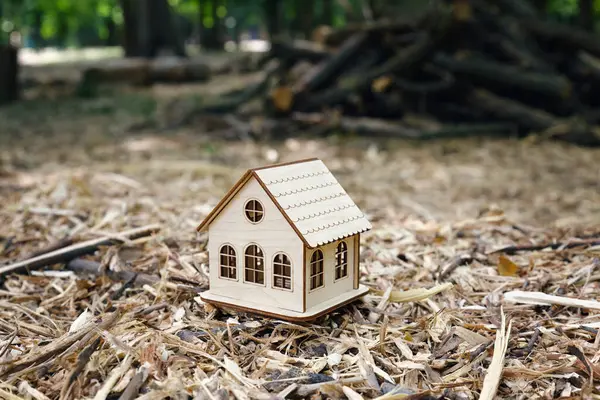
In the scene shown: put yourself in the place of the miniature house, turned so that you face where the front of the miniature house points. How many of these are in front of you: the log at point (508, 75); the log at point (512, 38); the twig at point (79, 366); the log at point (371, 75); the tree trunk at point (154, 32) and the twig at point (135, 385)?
2

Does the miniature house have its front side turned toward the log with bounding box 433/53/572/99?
no

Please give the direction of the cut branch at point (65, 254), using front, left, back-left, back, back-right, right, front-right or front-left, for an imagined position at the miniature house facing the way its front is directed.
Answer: right

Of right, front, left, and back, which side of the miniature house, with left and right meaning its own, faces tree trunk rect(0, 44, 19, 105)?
right

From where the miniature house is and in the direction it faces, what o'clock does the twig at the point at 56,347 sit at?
The twig is roughly at 1 o'clock from the miniature house.

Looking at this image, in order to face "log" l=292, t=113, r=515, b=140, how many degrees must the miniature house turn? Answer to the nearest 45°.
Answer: approximately 135° to its right

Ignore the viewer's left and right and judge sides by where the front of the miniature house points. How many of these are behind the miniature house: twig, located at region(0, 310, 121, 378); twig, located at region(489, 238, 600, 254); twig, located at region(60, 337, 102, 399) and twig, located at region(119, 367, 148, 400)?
1

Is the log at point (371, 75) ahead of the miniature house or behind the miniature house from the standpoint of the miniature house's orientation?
behind

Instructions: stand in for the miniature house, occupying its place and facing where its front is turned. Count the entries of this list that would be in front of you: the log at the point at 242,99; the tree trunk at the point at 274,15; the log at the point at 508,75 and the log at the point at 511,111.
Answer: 0

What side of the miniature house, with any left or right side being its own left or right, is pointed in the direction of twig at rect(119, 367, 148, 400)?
front

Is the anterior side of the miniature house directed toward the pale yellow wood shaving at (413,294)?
no

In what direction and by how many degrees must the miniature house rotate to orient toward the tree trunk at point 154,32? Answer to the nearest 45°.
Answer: approximately 135° to its right

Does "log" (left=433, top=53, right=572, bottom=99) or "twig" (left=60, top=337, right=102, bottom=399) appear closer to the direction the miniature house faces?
the twig

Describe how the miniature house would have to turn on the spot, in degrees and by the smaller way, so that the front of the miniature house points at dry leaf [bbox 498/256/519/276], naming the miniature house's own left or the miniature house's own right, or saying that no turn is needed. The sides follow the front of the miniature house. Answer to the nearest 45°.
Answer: approximately 180°

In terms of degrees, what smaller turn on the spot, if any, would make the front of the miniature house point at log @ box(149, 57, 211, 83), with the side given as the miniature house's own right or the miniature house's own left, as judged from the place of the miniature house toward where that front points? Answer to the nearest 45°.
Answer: approximately 135° to the miniature house's own right

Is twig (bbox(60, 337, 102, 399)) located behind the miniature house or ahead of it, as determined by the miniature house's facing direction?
ahead

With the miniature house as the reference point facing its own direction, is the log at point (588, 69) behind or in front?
behind

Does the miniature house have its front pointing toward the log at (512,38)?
no

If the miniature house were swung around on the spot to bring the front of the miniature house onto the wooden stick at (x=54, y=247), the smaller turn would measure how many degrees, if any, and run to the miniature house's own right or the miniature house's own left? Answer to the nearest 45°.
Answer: approximately 90° to the miniature house's own right

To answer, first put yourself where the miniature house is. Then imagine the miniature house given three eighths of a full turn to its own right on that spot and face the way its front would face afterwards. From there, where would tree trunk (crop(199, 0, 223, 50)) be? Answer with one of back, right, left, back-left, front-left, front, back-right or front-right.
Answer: front
